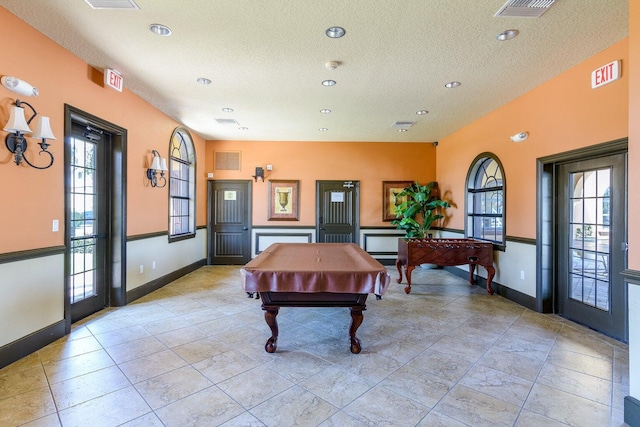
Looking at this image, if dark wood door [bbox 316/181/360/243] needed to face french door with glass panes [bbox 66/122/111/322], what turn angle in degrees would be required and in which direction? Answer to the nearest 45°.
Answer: approximately 45° to its right

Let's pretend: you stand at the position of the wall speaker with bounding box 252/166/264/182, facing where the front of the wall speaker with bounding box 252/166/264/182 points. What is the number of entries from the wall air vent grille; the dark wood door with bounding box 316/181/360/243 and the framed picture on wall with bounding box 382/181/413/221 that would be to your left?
2

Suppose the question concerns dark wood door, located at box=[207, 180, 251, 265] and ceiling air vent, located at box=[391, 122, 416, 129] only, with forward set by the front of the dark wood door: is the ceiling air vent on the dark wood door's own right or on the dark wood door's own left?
on the dark wood door's own left

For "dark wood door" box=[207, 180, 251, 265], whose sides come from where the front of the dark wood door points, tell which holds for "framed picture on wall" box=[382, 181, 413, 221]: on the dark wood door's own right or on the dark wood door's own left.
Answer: on the dark wood door's own left

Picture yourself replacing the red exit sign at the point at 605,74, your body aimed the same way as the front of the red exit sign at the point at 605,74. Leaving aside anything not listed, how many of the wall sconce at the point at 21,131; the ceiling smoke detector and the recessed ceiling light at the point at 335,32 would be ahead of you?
3

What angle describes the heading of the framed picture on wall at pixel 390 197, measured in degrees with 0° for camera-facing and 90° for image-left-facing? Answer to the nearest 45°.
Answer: approximately 0°

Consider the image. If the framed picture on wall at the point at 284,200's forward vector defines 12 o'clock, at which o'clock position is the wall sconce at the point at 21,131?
The wall sconce is roughly at 1 o'clock from the framed picture on wall.

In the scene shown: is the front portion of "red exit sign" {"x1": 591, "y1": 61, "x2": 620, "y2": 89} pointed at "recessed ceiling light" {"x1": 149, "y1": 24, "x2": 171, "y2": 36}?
yes
